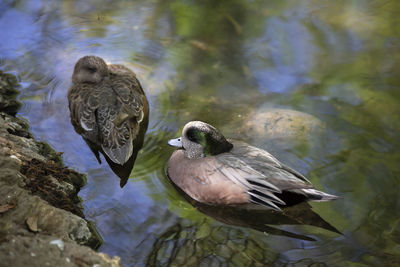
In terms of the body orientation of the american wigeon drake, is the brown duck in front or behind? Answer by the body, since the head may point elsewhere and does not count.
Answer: in front

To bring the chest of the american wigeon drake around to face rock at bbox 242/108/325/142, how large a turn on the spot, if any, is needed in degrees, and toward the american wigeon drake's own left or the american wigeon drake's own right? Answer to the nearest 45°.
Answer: approximately 135° to the american wigeon drake's own right

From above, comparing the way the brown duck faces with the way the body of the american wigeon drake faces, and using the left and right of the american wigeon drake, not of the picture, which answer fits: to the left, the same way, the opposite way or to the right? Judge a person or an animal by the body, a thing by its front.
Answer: to the right

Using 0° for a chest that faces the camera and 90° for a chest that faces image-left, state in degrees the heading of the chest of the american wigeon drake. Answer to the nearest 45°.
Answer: approximately 90°

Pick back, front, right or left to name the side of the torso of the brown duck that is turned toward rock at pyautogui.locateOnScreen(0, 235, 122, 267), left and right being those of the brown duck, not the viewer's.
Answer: back

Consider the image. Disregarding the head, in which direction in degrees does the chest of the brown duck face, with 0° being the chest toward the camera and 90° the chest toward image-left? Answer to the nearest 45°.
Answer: approximately 180°

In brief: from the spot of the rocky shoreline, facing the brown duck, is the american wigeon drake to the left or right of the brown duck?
right

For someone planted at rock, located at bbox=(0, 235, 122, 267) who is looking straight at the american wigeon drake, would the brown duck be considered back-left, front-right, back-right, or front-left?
front-left

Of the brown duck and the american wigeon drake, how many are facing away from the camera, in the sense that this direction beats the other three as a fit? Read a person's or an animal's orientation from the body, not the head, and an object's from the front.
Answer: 1

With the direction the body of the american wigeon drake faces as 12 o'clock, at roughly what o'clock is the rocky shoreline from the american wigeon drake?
The rocky shoreline is roughly at 11 o'clock from the american wigeon drake.

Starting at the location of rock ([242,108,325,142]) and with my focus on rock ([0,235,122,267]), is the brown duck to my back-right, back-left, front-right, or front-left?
front-right

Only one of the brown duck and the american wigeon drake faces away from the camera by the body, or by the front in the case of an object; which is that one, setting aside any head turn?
the brown duck
